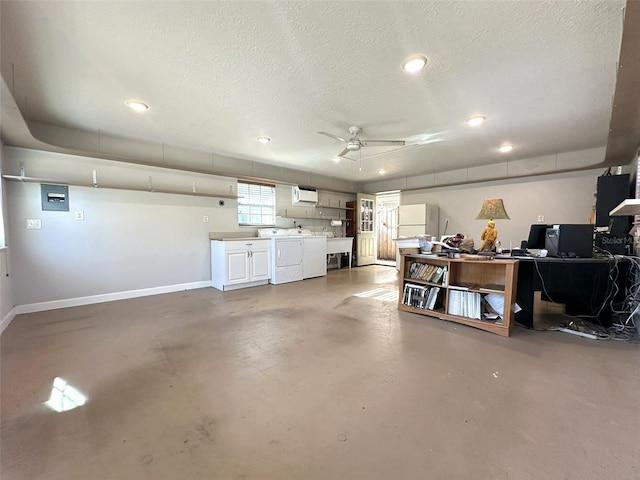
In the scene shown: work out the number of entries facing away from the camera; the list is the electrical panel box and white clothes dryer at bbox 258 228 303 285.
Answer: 0

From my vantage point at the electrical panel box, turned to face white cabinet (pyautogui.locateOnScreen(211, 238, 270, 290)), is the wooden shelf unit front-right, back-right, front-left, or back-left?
front-right

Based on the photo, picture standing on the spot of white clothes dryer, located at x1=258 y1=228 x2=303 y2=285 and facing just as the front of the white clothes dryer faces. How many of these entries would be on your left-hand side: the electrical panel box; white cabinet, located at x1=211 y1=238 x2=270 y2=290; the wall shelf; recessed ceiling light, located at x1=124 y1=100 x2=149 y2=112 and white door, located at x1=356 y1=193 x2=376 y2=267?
1

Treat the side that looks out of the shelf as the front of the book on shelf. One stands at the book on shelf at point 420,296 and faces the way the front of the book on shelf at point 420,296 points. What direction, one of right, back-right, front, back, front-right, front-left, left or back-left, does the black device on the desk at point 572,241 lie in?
back-left

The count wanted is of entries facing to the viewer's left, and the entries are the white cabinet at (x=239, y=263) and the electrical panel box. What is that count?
0

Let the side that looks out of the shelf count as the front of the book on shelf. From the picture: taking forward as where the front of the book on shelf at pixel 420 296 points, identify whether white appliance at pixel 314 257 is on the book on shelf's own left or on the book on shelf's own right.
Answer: on the book on shelf's own right

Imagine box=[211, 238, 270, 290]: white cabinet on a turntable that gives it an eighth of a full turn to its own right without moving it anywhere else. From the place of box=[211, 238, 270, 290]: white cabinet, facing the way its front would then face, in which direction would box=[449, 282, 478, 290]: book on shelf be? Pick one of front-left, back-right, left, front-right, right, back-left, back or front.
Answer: front-left

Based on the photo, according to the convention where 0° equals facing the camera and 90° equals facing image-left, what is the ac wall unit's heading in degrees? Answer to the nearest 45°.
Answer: approximately 315°

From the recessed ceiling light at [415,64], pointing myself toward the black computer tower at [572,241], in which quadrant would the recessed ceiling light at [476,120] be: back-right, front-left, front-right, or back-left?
front-left

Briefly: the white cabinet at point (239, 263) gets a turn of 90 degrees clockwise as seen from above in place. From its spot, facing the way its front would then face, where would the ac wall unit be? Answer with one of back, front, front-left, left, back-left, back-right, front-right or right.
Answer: back

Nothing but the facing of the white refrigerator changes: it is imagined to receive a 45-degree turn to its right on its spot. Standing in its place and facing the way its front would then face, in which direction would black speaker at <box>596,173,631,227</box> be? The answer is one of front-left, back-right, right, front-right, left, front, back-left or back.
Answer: back-left

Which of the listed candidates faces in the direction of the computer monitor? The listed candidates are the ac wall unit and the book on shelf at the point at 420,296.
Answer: the ac wall unit

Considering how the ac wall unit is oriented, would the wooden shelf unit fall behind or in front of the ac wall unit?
in front

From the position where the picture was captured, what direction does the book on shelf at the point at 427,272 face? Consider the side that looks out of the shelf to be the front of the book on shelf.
facing the viewer and to the left of the viewer

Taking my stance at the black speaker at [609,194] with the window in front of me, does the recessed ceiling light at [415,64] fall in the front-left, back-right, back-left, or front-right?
front-left

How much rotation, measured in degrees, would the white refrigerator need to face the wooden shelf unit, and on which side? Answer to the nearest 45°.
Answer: approximately 45° to its left
